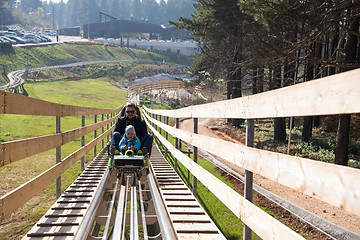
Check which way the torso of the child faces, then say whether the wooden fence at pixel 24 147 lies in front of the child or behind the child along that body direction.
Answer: in front

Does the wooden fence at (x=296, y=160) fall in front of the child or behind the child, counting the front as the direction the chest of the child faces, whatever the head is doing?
in front

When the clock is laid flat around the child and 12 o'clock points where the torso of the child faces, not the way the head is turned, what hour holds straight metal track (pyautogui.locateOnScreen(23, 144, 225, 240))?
The straight metal track is roughly at 12 o'clock from the child.

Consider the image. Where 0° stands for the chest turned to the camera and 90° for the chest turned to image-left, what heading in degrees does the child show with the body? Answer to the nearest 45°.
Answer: approximately 0°
